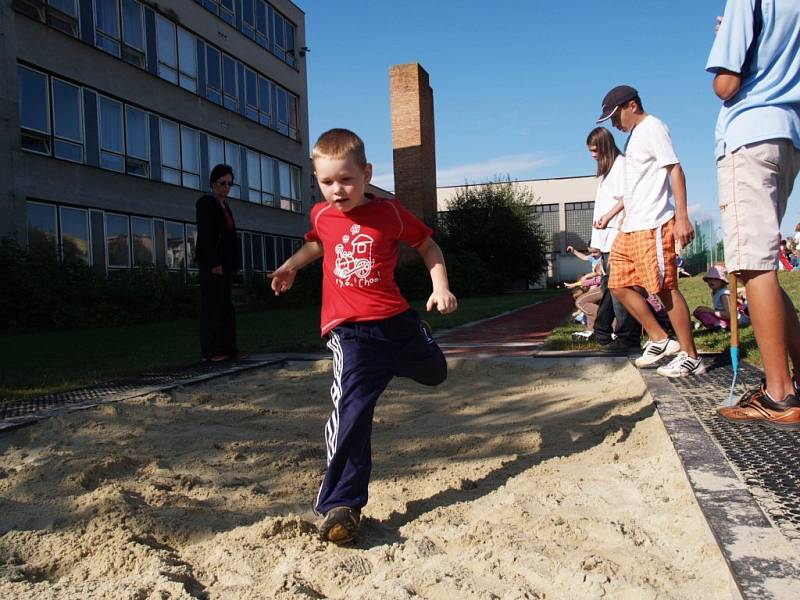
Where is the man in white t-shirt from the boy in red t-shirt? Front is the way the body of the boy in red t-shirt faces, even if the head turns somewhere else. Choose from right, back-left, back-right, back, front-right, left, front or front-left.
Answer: back-left

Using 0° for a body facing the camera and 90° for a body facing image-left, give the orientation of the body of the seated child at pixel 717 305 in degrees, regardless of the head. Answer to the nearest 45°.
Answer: approximately 90°

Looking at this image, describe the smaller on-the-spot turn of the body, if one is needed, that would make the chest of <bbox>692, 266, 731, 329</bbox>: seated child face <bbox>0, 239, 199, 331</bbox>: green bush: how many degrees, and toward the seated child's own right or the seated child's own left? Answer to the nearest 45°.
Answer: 0° — they already face it

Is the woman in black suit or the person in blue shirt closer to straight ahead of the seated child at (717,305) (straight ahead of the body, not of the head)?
the woman in black suit

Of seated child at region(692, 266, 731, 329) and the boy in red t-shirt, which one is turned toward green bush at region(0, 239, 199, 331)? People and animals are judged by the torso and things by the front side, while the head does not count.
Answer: the seated child

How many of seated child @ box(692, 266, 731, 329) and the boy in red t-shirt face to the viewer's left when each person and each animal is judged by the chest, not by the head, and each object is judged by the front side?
1

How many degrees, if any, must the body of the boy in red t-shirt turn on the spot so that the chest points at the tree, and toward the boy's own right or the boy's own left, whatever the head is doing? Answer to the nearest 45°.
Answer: approximately 180°

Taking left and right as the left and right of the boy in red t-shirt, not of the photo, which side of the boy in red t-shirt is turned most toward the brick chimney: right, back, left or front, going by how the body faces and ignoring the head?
back

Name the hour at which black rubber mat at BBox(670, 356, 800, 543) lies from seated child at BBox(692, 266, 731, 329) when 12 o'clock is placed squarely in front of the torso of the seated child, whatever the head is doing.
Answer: The black rubber mat is roughly at 9 o'clock from the seated child.
